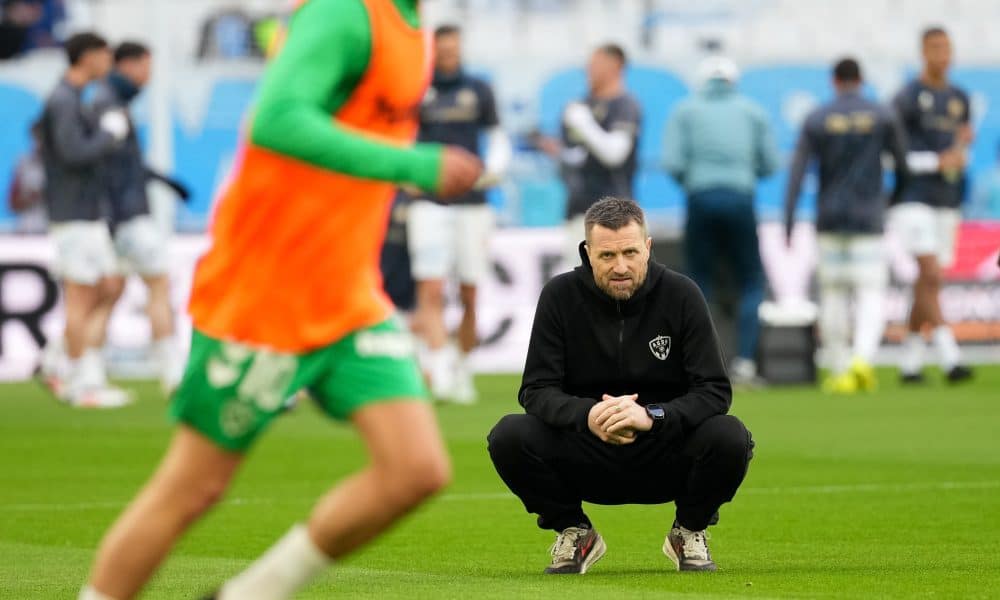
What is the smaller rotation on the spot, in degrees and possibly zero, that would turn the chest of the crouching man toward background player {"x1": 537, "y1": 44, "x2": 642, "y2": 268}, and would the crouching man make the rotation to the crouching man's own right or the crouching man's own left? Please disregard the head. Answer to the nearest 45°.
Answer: approximately 180°

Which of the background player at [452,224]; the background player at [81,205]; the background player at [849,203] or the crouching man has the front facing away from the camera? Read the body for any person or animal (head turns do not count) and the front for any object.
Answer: the background player at [849,203]

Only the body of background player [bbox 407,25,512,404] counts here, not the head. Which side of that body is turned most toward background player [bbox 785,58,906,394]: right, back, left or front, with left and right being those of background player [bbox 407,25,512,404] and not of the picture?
left

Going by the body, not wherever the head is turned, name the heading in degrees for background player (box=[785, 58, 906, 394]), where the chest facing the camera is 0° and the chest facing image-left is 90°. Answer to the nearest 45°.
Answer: approximately 180°

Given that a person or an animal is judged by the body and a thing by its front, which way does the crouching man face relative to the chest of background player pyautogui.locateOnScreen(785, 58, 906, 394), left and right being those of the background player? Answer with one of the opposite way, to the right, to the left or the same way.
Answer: the opposite way

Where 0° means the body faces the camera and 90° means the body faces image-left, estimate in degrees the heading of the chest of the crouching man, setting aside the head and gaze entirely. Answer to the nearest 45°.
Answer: approximately 0°

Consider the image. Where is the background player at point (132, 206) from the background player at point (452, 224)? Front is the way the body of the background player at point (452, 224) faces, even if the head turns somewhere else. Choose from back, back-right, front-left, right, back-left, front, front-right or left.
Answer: right

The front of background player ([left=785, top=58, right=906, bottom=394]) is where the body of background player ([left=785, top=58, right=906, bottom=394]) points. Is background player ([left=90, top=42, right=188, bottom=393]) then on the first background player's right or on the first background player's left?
on the first background player's left

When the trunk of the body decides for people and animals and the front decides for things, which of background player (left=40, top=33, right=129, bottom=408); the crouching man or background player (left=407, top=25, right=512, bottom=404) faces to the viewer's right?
background player (left=40, top=33, right=129, bottom=408)

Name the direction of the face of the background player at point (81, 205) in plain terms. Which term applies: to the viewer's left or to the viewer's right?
to the viewer's right

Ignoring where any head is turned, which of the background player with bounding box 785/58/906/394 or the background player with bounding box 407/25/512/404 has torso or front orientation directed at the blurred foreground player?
the background player with bounding box 407/25/512/404

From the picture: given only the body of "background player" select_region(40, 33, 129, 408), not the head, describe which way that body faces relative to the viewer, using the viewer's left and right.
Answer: facing to the right of the viewer

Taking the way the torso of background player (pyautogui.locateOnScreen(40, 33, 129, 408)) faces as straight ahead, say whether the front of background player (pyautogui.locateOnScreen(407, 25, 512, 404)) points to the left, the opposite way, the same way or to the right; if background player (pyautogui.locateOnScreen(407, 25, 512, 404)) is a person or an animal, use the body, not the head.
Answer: to the right
